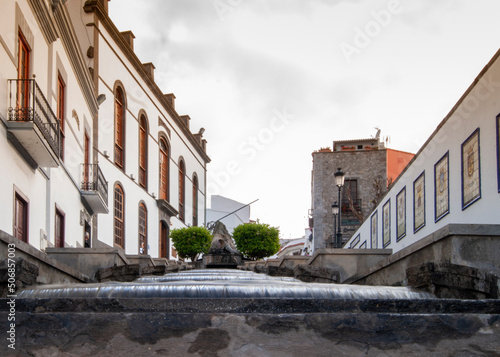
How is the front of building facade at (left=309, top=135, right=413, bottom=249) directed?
toward the camera

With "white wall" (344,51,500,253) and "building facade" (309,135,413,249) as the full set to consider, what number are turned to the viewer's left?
1

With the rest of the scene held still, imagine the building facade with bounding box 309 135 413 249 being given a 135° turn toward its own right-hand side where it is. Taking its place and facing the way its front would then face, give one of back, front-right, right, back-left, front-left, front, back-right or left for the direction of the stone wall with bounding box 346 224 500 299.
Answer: back-left

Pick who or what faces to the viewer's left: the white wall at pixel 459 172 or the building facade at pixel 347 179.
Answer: the white wall

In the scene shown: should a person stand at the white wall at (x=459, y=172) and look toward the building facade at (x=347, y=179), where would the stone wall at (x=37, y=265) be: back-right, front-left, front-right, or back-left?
back-left

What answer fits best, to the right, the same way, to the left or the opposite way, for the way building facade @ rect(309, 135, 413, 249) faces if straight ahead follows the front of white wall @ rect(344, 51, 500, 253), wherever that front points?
to the left

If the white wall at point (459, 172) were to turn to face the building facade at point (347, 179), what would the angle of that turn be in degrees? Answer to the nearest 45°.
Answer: approximately 90° to its right

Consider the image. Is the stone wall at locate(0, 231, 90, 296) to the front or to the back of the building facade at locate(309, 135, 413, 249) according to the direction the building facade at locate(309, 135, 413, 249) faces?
to the front

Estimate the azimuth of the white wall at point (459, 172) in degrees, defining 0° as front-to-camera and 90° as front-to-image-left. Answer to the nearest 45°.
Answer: approximately 90°

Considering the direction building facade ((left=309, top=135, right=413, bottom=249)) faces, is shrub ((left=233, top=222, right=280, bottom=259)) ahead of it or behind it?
ahead
